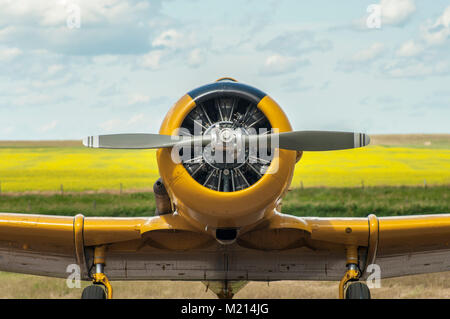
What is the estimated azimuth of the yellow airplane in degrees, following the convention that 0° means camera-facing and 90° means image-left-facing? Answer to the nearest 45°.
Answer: approximately 0°
